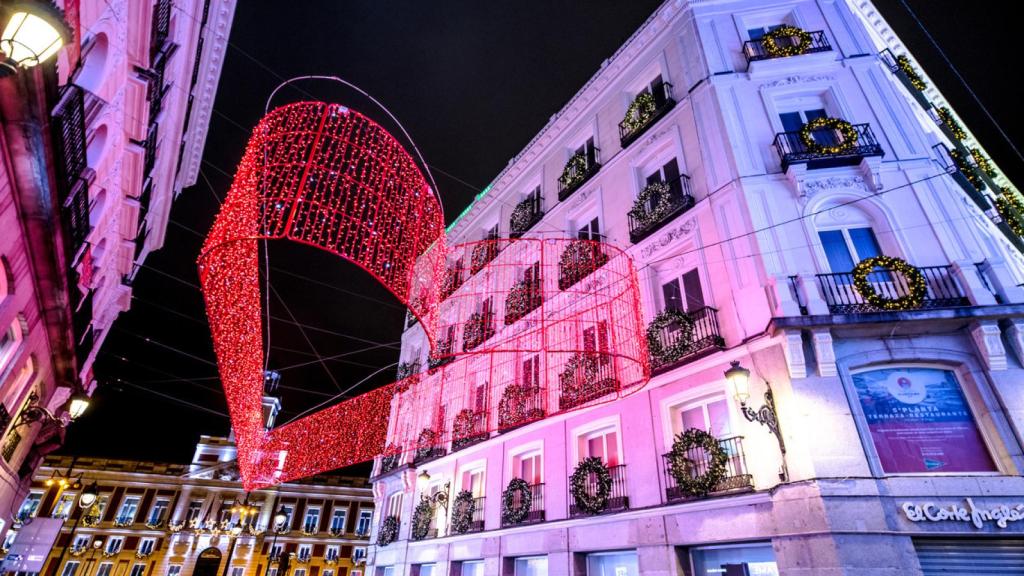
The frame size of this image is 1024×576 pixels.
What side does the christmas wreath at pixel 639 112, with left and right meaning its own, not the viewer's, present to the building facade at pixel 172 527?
right

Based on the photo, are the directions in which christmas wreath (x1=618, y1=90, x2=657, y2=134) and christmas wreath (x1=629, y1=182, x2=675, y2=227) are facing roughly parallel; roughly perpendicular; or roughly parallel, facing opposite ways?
roughly parallel

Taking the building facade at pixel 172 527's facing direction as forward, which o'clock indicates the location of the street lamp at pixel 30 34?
The street lamp is roughly at 12 o'clock from the building facade.

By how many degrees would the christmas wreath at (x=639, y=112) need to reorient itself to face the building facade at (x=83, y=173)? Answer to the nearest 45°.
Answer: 0° — it already faces it

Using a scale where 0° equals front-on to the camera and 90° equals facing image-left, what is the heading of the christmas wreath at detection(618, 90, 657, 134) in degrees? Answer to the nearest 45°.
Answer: approximately 45°

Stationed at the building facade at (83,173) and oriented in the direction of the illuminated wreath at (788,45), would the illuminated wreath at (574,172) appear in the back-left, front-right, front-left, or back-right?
front-left

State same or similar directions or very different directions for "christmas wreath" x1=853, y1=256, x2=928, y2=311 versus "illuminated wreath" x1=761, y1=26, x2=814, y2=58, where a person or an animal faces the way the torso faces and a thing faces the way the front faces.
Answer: same or similar directions

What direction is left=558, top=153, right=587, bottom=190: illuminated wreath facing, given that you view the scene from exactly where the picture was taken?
facing the viewer and to the left of the viewer

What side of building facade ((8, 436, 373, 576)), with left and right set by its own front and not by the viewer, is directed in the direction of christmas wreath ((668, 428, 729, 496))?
front

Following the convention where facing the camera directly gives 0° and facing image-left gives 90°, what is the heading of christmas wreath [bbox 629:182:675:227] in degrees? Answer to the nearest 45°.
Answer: approximately 45°

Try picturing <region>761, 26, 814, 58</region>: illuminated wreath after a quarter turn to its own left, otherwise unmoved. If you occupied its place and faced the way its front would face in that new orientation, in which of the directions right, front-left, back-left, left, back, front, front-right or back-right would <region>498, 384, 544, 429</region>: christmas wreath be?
back

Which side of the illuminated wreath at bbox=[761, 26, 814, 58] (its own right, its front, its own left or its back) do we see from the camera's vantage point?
front

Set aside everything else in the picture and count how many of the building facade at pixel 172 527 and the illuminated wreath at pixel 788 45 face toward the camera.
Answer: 2
